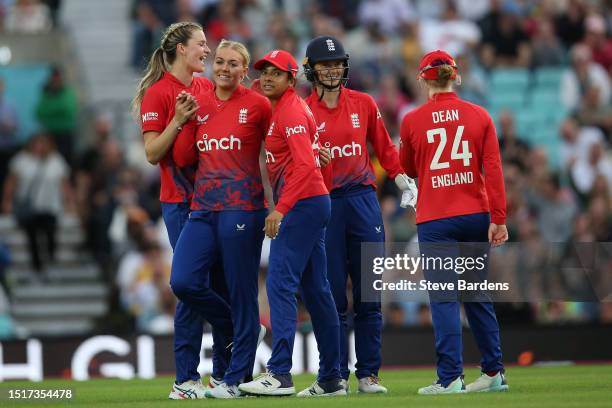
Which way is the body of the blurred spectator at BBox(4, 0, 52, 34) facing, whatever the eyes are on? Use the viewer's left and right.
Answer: facing the viewer

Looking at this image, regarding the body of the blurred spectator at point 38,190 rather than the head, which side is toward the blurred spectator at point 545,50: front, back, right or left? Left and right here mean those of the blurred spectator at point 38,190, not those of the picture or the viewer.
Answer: left

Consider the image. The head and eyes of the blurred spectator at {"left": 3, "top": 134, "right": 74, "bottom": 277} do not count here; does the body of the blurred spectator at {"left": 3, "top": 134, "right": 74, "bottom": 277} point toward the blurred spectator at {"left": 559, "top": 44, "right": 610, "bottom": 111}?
no

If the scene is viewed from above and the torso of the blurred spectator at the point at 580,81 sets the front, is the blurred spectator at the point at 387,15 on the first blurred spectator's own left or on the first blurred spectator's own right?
on the first blurred spectator's own right

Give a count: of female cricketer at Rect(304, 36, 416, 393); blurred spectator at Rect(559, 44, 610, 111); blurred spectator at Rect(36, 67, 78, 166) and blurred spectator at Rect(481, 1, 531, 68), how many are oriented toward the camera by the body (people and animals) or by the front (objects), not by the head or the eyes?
4

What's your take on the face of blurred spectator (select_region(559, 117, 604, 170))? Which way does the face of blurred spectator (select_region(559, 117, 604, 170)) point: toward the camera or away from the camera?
toward the camera

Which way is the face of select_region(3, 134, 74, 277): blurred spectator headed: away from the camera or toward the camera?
toward the camera

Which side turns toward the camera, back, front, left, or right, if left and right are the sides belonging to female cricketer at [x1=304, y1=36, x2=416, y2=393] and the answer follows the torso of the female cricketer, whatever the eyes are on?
front

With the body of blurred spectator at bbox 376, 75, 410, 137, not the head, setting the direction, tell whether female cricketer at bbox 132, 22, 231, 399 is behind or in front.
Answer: in front

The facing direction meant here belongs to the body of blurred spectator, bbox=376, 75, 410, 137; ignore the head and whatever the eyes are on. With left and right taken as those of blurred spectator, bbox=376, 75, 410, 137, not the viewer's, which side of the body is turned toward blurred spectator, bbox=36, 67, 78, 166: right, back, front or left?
right

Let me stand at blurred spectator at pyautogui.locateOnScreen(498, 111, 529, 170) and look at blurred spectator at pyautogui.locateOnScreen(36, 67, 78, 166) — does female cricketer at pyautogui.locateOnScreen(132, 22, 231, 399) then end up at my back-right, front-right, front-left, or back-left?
front-left

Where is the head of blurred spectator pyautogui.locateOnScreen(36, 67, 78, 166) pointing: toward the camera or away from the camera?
toward the camera

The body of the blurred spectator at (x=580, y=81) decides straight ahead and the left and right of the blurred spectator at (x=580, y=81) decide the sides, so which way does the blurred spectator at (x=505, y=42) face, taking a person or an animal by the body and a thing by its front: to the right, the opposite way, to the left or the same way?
the same way

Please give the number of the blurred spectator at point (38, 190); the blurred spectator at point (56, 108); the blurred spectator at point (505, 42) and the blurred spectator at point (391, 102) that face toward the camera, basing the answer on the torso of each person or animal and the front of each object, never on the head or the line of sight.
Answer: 4

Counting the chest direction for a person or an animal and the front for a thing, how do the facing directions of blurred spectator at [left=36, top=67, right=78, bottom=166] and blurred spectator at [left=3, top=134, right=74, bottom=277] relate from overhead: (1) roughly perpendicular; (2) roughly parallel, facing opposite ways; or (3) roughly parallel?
roughly parallel

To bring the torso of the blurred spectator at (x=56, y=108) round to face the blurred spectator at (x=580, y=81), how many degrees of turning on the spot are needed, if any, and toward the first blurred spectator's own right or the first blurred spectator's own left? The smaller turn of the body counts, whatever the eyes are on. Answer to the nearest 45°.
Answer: approximately 90° to the first blurred spectator's own left

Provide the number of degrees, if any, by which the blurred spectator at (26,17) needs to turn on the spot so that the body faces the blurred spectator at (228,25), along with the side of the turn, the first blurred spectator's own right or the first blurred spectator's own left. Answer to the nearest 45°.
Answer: approximately 90° to the first blurred spectator's own left
